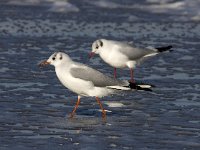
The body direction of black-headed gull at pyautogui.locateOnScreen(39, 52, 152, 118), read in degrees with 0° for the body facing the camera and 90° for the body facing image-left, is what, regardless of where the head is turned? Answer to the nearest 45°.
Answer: approximately 90°

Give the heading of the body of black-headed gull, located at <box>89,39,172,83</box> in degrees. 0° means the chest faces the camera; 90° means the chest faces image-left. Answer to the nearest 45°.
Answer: approximately 90°

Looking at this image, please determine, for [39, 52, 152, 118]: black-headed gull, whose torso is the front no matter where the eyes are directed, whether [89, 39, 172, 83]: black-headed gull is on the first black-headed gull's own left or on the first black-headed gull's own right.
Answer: on the first black-headed gull's own right

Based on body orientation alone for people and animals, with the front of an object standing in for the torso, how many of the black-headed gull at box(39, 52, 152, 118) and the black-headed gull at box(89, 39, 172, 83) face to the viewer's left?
2

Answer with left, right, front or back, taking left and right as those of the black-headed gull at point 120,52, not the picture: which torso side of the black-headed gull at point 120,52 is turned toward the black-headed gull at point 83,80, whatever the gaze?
left

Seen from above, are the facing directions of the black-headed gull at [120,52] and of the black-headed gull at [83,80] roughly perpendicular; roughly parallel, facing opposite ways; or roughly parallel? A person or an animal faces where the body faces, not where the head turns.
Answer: roughly parallel
